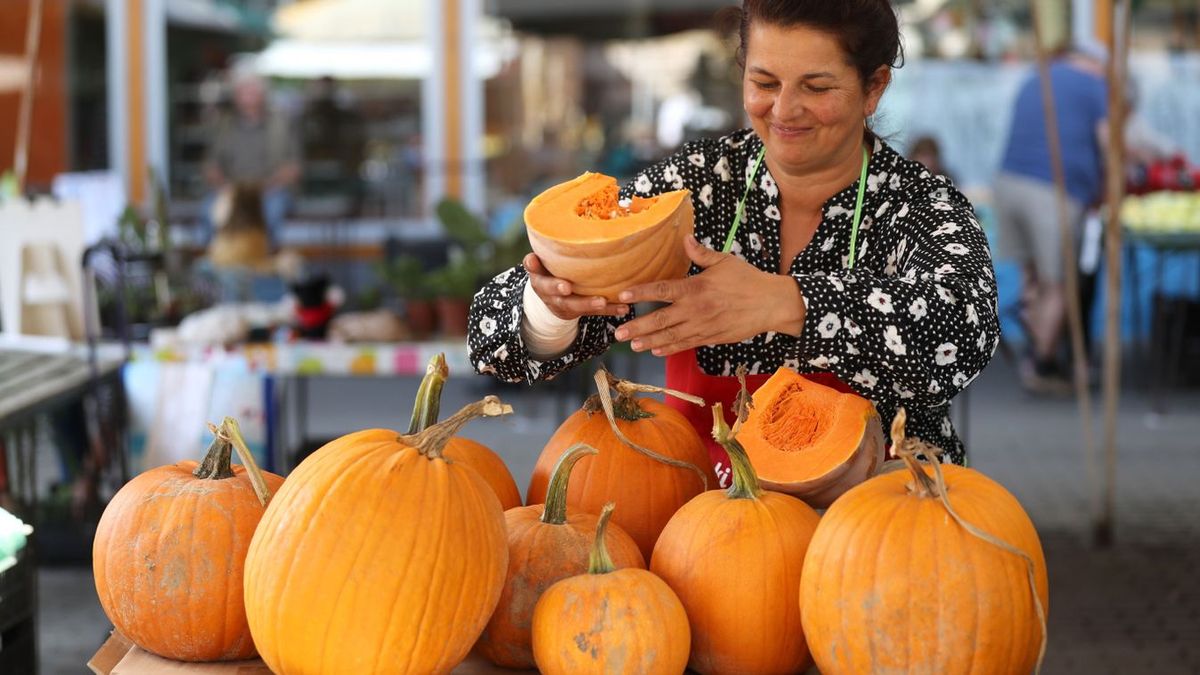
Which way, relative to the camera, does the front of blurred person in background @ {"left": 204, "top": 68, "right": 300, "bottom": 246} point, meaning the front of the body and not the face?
toward the camera

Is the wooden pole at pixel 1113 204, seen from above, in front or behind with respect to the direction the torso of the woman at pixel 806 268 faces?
behind

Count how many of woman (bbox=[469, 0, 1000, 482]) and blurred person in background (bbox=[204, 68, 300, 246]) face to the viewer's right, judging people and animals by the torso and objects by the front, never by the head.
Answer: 0

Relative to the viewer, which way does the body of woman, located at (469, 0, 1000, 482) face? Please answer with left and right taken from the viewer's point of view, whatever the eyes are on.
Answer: facing the viewer and to the left of the viewer

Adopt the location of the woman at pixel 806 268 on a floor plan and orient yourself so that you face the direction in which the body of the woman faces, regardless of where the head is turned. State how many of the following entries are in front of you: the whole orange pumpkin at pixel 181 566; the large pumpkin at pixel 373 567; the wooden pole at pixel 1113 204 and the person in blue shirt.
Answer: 2

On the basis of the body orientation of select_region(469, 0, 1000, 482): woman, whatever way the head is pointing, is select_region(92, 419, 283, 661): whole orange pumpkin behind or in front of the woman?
in front

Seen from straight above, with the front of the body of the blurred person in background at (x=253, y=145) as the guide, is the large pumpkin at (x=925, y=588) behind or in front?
in front

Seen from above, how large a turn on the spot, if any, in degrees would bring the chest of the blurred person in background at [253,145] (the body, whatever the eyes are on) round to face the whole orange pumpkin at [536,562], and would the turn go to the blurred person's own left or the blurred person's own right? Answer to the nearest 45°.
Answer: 0° — they already face it

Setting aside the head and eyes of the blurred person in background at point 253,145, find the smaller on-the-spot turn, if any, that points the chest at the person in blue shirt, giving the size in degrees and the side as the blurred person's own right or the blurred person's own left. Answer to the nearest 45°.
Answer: approximately 45° to the blurred person's own left

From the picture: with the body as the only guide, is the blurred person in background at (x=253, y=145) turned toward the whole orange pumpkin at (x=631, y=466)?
yes

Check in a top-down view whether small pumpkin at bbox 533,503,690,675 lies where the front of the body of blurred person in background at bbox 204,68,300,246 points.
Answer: yes
